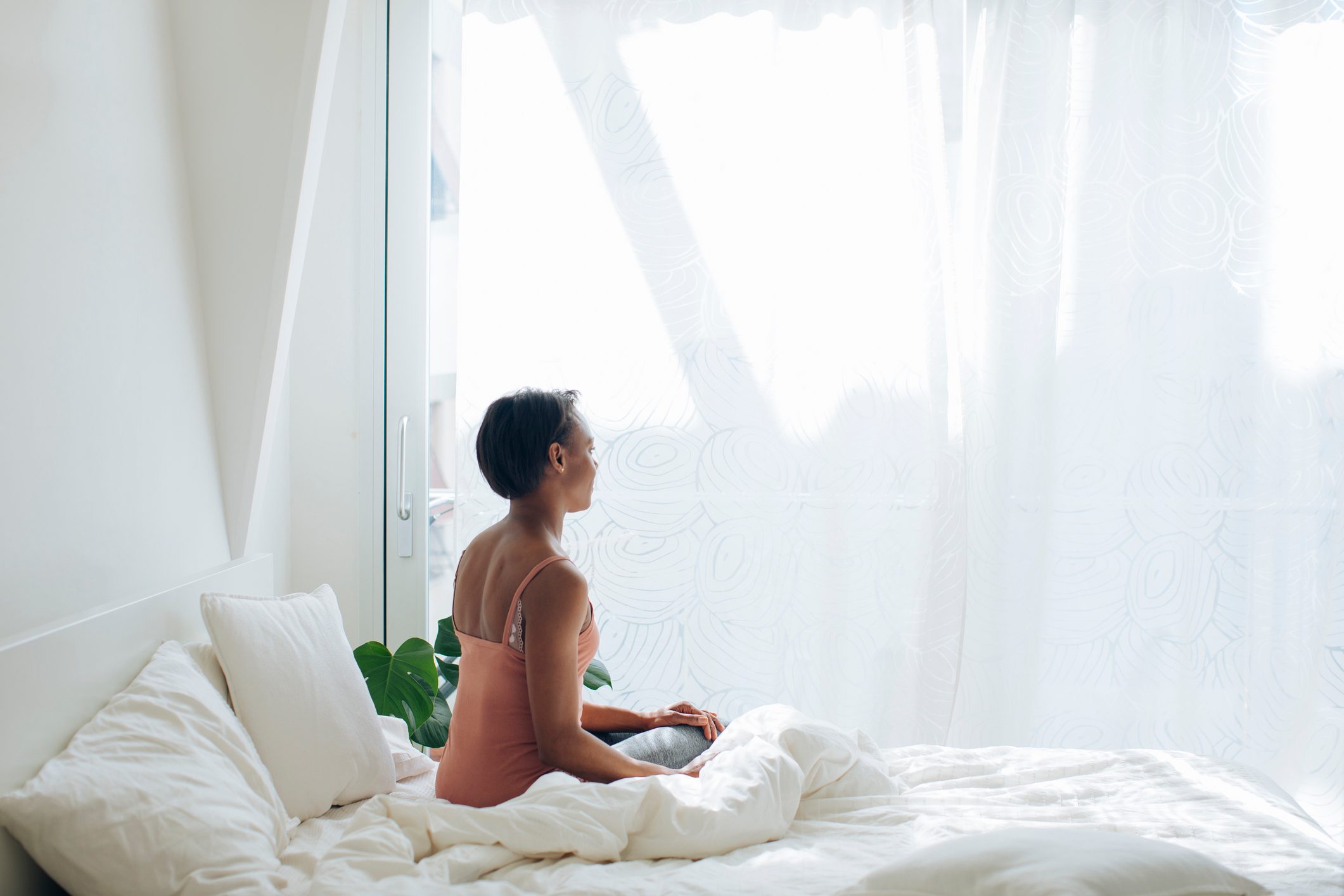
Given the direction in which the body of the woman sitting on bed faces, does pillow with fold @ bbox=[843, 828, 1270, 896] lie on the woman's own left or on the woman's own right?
on the woman's own right

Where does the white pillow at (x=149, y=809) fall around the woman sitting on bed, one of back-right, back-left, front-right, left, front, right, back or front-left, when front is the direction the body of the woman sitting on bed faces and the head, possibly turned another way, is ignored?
back

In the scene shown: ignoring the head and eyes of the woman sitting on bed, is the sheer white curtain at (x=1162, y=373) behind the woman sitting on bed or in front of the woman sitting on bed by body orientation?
in front

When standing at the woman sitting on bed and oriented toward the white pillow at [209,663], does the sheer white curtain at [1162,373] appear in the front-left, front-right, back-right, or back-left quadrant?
back-right

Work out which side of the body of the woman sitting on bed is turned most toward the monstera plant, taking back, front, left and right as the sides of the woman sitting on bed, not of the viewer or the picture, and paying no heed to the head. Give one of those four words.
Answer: left

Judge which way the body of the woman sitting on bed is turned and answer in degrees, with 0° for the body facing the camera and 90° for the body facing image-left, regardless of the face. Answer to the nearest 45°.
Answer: approximately 225°

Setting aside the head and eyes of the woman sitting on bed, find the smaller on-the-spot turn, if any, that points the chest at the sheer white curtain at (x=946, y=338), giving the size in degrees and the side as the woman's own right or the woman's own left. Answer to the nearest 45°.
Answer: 0° — they already face it
